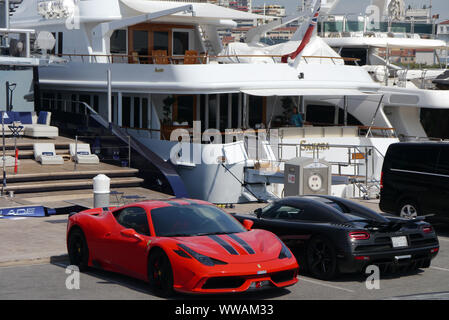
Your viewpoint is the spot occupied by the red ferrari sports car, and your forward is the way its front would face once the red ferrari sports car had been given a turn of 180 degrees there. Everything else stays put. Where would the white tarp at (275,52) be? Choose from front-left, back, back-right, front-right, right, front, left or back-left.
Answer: front-right

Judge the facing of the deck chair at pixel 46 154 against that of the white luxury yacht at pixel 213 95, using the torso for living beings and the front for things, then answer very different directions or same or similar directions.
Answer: very different directions

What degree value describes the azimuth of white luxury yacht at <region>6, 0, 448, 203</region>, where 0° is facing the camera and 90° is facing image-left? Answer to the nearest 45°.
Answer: approximately 135°

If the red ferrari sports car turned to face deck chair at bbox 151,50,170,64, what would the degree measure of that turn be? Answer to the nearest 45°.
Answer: approximately 135° to its left

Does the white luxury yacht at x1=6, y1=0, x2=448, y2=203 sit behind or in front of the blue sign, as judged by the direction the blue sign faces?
behind

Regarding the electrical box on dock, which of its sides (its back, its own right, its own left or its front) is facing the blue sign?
right

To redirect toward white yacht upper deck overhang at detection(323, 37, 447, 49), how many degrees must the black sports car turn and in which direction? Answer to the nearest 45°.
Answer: approximately 45° to its right

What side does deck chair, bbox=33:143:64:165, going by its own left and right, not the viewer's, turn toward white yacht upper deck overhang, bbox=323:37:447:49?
left
